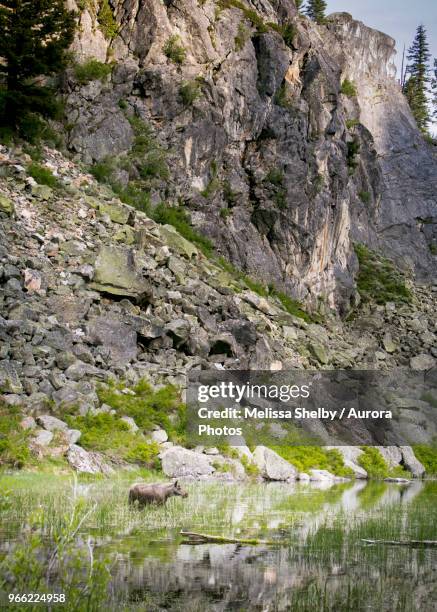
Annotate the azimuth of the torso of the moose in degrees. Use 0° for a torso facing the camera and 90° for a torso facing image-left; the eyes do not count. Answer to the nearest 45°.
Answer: approximately 270°

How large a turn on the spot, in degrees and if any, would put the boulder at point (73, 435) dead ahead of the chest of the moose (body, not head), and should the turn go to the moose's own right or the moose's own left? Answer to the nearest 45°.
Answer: approximately 90° to the moose's own left

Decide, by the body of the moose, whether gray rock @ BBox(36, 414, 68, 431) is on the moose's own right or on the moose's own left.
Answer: on the moose's own left

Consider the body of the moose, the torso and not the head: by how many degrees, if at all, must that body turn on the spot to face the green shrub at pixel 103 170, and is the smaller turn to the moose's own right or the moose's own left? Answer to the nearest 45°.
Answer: approximately 90° to the moose's own left

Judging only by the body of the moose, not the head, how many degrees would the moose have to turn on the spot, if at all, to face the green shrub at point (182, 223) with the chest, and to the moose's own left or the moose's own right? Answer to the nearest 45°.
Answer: approximately 90° to the moose's own left

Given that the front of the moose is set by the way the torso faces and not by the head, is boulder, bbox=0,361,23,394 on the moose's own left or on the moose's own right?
on the moose's own left

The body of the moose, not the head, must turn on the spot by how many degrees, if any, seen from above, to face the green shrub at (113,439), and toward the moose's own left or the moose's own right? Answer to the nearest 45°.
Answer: approximately 90° to the moose's own left

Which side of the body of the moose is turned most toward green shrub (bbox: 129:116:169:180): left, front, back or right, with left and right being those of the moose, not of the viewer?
left
